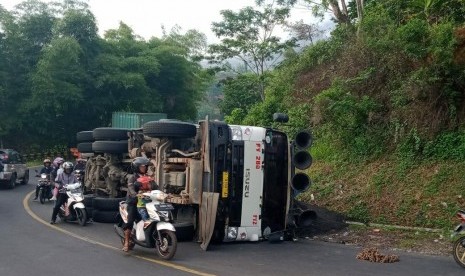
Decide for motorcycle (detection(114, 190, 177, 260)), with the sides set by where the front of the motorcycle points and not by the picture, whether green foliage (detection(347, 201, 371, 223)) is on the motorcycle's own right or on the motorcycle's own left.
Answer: on the motorcycle's own left

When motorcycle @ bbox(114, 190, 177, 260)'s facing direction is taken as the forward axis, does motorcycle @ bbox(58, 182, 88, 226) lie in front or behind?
behind

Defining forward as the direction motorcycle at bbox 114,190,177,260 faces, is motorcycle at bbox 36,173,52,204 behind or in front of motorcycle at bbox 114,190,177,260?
behind

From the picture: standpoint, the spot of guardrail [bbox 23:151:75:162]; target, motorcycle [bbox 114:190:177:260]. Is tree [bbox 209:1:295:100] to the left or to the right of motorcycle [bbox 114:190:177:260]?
left

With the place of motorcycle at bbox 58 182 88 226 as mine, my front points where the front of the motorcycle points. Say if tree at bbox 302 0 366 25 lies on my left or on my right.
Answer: on my left

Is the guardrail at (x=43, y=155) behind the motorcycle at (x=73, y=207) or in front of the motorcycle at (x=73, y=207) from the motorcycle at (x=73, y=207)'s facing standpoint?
behind

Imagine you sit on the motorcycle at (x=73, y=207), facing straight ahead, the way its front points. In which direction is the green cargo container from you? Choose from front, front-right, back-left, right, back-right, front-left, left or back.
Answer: back-left

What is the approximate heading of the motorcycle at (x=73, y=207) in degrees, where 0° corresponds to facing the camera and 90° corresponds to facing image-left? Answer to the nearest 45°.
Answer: approximately 315°

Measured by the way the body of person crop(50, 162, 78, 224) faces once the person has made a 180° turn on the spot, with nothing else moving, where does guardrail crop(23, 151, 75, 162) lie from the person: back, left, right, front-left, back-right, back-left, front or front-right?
front-right
